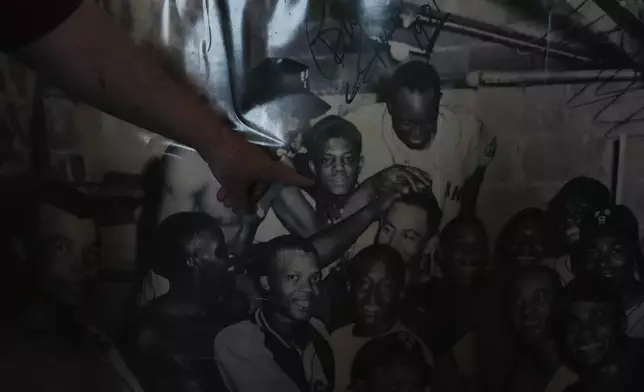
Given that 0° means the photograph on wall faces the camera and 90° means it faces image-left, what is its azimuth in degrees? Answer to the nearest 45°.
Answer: approximately 0°
